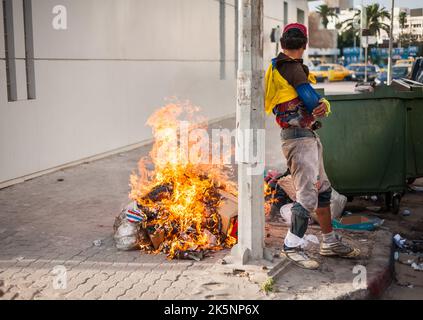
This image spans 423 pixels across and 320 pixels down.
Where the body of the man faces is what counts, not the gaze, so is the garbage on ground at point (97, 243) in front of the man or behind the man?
behind

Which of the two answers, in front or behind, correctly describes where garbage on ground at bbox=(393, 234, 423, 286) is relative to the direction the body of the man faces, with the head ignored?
in front

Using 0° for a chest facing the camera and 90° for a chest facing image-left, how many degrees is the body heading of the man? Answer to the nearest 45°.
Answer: approximately 270°

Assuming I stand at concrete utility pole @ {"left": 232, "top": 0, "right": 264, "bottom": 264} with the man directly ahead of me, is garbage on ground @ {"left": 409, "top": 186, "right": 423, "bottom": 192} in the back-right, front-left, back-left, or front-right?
front-left
